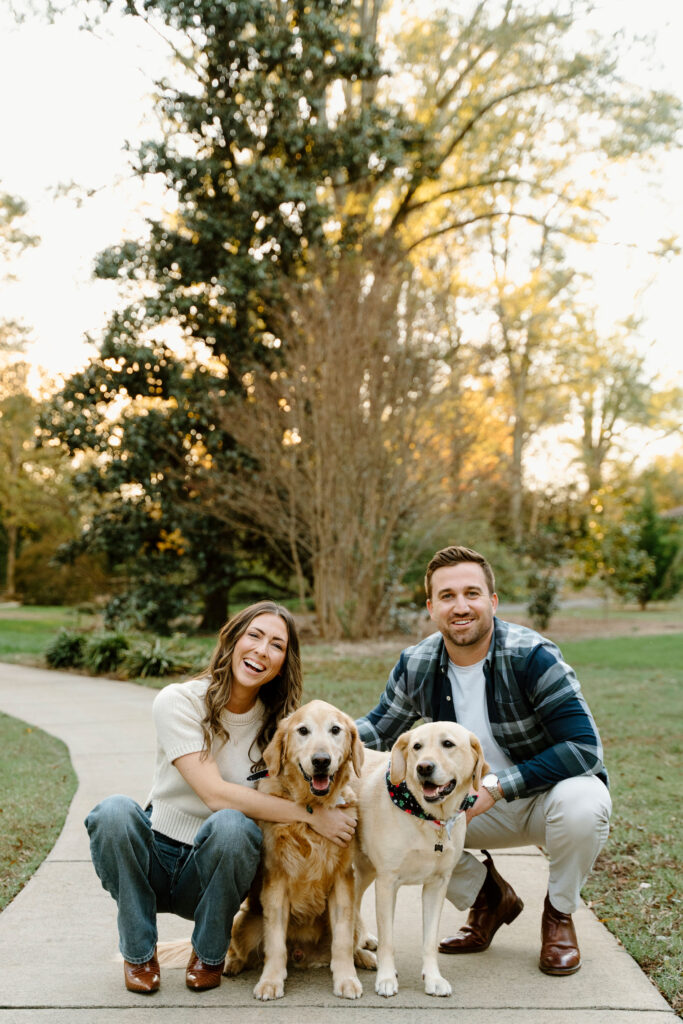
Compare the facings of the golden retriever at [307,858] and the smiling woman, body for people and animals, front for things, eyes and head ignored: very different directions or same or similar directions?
same or similar directions

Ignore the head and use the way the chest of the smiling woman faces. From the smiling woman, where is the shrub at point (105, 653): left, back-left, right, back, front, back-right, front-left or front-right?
back

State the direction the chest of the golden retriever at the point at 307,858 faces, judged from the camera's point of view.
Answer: toward the camera

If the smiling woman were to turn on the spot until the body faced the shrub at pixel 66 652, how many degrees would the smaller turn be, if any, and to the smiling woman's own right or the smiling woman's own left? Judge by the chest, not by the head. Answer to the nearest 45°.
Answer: approximately 180°

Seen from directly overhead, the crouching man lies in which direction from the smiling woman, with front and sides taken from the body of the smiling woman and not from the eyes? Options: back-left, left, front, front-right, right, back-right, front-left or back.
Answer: left

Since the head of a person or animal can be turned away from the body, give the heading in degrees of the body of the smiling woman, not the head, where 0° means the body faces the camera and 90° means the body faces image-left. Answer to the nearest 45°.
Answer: approximately 0°

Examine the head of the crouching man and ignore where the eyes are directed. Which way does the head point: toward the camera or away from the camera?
toward the camera

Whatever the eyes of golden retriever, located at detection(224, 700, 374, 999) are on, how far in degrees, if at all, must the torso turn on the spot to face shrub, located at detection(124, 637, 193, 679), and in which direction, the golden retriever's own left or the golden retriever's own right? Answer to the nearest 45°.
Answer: approximately 180°

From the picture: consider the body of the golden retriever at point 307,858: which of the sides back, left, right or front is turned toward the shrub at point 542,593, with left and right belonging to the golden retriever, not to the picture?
back

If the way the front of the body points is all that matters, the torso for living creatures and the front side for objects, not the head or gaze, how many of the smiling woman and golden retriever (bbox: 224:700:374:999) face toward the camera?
2

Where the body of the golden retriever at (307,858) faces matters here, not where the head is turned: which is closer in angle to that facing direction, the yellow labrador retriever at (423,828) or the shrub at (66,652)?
the yellow labrador retriever
